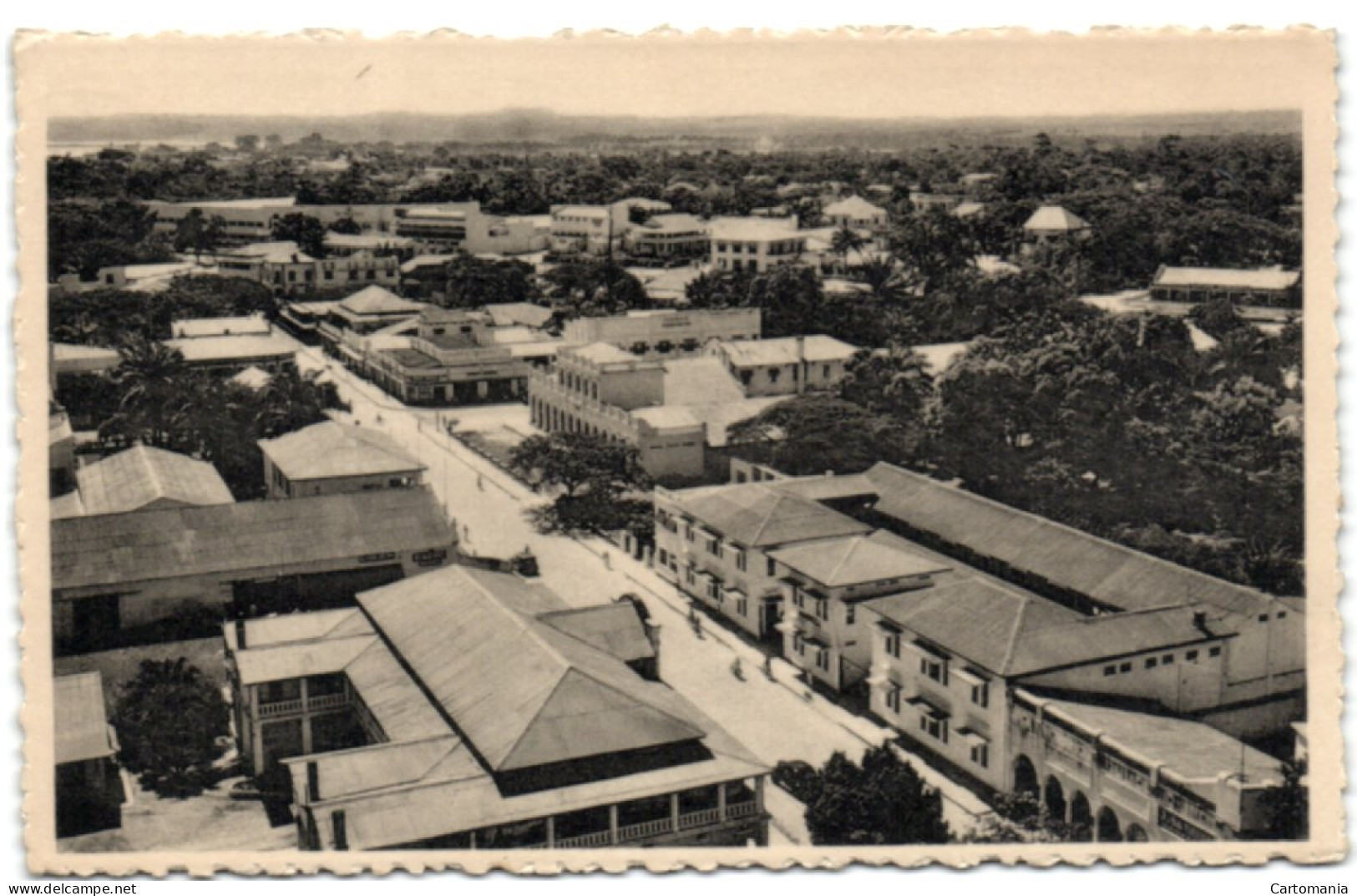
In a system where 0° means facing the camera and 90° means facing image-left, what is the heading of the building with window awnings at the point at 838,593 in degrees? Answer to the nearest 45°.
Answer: approximately 45°
